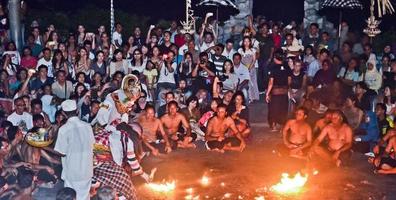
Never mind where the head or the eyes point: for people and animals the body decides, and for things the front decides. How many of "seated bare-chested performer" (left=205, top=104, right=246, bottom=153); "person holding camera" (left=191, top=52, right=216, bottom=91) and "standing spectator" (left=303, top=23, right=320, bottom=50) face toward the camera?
3

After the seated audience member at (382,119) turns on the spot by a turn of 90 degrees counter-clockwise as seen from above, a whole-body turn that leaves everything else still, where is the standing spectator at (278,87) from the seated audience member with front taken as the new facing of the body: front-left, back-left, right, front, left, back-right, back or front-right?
back-right

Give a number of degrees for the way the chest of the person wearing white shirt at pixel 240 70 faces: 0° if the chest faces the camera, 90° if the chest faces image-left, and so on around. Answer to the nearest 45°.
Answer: approximately 45°

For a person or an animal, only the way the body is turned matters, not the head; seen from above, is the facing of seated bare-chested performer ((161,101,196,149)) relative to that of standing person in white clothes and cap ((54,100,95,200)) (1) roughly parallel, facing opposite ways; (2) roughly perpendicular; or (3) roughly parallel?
roughly parallel, facing opposite ways

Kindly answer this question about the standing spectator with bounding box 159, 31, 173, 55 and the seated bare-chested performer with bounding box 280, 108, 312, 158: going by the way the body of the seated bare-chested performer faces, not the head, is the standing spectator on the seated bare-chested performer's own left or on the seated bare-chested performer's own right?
on the seated bare-chested performer's own right

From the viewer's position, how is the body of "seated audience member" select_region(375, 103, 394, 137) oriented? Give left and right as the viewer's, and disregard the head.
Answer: facing the viewer and to the left of the viewer

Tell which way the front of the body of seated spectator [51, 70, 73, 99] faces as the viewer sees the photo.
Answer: toward the camera

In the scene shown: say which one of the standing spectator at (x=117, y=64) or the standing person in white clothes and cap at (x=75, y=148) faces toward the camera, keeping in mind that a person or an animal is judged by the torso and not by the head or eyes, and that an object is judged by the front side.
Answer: the standing spectator at (x=117, y=64)

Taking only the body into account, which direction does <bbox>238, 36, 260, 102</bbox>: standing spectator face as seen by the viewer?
toward the camera

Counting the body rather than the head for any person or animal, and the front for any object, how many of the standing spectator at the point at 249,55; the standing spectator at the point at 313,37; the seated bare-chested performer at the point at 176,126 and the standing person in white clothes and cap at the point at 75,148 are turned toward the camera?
3

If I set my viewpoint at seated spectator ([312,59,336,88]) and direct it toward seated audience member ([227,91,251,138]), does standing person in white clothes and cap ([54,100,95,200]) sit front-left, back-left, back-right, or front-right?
front-left

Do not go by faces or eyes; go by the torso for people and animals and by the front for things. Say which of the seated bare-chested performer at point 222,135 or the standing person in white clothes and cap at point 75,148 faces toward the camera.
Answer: the seated bare-chested performer

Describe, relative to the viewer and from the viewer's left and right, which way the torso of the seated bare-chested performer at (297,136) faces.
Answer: facing the viewer

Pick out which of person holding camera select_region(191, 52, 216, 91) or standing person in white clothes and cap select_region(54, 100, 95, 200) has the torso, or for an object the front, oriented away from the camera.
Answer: the standing person in white clothes and cap

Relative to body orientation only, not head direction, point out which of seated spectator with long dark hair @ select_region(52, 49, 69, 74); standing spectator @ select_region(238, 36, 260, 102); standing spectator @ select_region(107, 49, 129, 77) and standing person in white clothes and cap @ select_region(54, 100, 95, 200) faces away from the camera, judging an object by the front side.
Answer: standing person in white clothes and cap @ select_region(54, 100, 95, 200)
